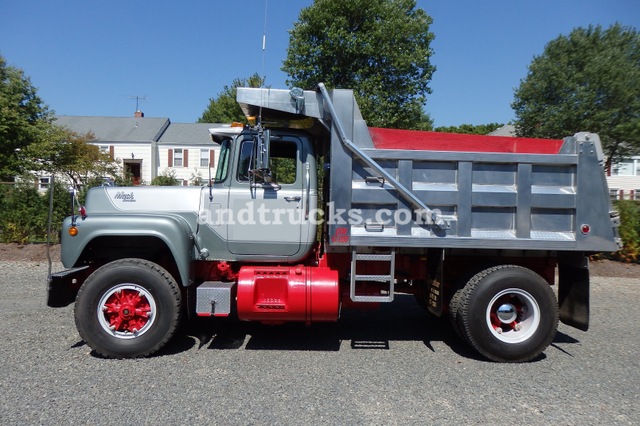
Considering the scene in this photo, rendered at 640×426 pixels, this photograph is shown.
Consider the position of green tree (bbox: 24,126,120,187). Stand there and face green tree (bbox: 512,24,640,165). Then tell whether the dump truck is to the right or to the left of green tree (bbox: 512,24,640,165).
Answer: right

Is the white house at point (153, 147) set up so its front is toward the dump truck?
yes

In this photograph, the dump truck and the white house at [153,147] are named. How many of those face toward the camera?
1

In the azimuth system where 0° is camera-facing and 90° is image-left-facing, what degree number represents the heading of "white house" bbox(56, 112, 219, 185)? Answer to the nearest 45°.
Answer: approximately 0°

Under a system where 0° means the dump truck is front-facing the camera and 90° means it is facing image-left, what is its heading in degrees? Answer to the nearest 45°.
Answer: approximately 90°

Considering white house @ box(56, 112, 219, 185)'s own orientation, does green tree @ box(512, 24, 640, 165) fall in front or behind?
in front

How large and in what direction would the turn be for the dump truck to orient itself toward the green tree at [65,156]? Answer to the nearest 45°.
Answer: approximately 45° to its right
